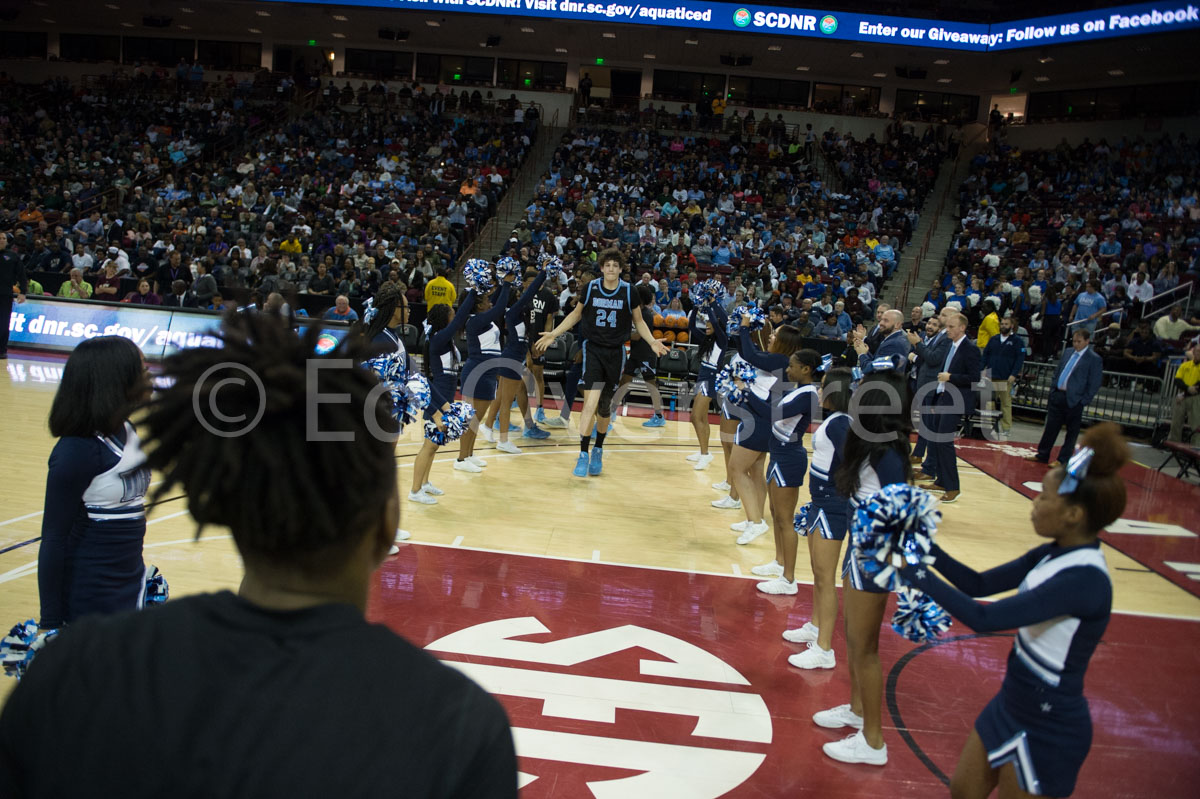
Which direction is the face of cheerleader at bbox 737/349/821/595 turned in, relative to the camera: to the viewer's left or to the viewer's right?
to the viewer's left

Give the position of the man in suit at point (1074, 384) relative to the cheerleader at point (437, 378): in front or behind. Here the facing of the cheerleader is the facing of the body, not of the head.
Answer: in front

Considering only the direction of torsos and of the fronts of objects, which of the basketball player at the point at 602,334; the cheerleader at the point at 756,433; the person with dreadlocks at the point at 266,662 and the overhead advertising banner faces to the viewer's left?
the cheerleader

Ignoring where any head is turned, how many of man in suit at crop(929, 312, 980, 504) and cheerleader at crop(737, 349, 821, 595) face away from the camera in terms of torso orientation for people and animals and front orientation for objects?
0

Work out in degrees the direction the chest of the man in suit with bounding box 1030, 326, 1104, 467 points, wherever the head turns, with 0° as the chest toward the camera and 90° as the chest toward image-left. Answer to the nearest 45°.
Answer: approximately 45°

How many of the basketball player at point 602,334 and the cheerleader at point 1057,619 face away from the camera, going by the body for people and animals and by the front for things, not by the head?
0

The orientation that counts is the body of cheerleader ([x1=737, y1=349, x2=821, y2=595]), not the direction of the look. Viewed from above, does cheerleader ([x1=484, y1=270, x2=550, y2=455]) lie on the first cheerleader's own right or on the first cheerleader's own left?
on the first cheerleader's own right

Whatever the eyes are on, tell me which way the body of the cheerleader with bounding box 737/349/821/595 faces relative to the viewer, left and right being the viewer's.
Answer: facing to the left of the viewer

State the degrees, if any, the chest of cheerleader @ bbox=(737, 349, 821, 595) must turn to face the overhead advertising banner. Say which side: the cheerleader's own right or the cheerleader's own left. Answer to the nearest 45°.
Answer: approximately 90° to the cheerleader's own right

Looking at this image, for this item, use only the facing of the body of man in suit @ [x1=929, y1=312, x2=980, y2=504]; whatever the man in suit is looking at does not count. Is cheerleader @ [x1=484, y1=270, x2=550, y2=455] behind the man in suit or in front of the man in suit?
in front

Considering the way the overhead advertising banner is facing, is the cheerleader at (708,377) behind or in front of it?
in front

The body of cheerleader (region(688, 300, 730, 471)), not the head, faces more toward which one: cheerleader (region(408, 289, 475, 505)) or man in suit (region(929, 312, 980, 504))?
the cheerleader

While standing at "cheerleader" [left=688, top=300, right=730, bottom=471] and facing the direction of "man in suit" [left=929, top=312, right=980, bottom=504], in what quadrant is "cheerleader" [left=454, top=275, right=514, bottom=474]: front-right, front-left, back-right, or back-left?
back-right

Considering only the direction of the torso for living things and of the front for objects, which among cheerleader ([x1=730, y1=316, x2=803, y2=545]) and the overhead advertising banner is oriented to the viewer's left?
the cheerleader

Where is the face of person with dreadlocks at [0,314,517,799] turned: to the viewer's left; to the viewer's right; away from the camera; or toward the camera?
away from the camera

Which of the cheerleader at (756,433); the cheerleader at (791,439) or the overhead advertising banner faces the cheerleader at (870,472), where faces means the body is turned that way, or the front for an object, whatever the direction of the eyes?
the overhead advertising banner
